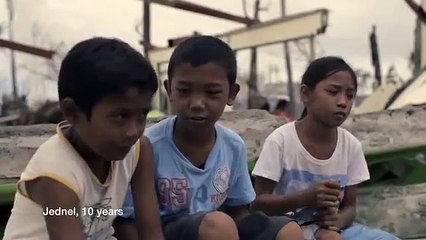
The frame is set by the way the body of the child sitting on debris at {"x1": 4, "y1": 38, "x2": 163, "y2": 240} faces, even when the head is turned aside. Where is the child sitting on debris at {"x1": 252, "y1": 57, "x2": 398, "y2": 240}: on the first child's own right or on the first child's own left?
on the first child's own left

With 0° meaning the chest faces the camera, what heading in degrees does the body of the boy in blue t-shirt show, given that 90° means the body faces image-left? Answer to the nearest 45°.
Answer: approximately 0°

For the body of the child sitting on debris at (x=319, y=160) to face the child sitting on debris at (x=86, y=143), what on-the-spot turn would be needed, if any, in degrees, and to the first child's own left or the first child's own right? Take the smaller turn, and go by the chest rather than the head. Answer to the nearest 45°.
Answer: approximately 90° to the first child's own right

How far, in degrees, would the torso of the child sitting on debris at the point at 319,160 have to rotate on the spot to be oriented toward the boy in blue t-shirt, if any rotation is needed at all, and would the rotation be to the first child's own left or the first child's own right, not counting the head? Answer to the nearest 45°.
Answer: approximately 90° to the first child's own right
